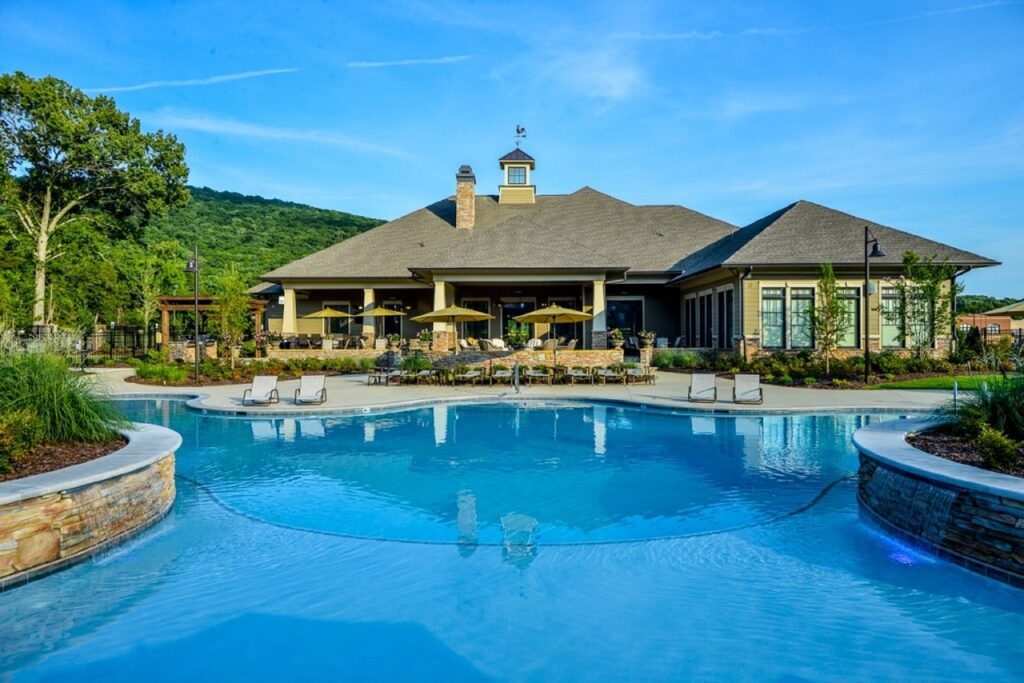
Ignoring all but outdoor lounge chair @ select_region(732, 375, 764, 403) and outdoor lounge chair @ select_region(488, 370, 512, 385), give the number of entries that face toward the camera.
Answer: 2

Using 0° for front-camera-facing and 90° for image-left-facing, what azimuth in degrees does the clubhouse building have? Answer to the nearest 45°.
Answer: approximately 0°

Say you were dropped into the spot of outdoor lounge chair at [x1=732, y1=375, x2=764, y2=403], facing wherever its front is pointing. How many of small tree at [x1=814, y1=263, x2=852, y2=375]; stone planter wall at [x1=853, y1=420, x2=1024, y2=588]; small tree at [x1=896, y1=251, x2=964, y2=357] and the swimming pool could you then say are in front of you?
2

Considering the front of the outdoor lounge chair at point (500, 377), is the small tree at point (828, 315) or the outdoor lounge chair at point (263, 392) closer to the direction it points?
the outdoor lounge chair

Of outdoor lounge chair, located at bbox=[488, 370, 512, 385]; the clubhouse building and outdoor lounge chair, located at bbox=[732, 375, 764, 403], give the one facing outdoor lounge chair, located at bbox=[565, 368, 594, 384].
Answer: the clubhouse building

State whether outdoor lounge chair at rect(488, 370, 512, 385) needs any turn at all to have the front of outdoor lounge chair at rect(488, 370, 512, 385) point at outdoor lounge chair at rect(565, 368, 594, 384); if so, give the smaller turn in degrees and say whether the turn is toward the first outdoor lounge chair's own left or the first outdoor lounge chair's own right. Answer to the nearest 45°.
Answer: approximately 90° to the first outdoor lounge chair's own left

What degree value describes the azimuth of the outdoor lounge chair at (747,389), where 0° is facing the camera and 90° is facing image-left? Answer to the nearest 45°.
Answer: approximately 0°

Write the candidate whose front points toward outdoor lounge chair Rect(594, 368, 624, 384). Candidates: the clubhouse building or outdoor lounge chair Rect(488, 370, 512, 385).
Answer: the clubhouse building

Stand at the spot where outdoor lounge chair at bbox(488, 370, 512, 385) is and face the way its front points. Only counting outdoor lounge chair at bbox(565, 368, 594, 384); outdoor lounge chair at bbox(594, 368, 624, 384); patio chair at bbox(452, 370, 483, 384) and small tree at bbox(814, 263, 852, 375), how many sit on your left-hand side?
3

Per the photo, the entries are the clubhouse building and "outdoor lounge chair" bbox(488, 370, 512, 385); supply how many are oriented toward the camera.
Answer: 2

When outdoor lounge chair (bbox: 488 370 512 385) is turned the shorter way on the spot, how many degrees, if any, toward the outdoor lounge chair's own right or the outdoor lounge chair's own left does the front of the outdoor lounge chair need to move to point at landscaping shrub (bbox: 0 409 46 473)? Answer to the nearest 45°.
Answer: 0° — it already faces it
